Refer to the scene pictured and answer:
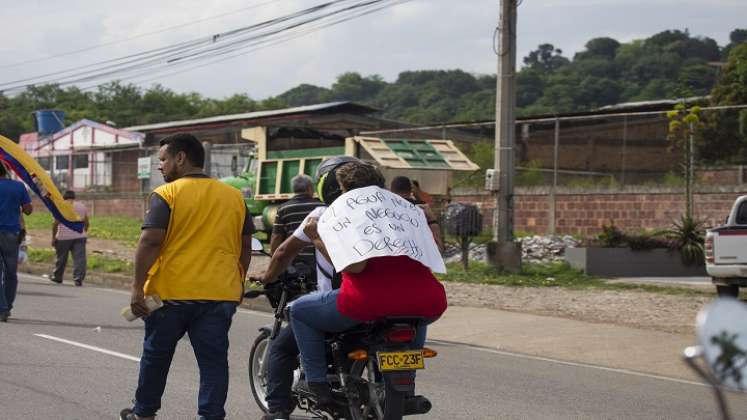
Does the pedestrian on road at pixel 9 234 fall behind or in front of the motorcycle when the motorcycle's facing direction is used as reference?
in front

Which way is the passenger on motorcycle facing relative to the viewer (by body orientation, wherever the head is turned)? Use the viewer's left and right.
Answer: facing away from the viewer and to the left of the viewer

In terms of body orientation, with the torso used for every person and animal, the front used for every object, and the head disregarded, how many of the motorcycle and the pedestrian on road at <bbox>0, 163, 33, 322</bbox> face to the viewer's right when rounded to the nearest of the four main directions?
0

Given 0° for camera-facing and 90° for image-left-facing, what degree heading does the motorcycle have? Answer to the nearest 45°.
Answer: approximately 135°

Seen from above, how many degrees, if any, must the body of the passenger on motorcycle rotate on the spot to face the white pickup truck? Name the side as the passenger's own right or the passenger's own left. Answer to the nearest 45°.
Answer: approximately 90° to the passenger's own right

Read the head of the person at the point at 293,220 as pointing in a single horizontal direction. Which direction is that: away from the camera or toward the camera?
away from the camera

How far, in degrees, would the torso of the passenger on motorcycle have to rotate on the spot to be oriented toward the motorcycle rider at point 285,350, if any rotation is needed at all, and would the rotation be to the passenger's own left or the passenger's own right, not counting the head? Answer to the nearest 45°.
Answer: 0° — they already face them

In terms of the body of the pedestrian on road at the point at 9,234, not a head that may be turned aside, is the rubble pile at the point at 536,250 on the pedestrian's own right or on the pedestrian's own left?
on the pedestrian's own right

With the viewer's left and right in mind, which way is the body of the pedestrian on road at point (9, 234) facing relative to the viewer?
facing away from the viewer

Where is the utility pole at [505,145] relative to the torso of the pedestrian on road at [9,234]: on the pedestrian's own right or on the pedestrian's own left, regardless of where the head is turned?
on the pedestrian's own right

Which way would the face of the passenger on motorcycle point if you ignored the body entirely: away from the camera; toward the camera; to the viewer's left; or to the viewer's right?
away from the camera
